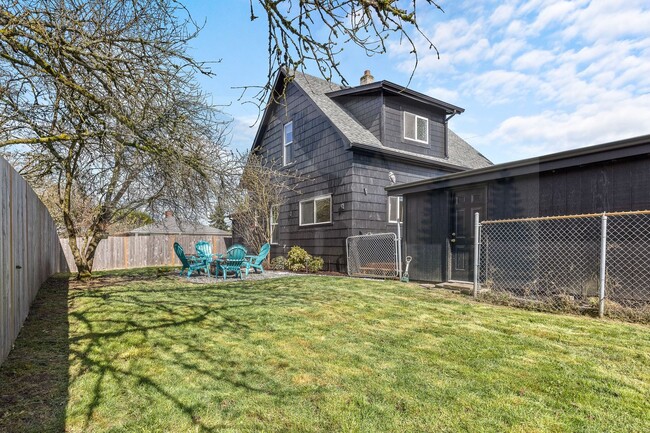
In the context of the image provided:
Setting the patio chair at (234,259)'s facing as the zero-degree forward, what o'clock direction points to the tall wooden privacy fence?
The tall wooden privacy fence is roughly at 8 o'clock from the patio chair.

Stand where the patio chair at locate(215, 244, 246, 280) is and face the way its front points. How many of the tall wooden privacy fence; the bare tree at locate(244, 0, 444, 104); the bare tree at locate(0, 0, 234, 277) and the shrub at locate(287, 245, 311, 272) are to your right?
1

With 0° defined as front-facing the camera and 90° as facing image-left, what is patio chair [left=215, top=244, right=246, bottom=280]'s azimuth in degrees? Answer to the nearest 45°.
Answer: approximately 135°

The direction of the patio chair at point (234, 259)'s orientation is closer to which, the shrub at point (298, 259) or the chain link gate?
the shrub

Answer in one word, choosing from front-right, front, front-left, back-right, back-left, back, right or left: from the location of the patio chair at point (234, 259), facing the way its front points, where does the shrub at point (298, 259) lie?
right

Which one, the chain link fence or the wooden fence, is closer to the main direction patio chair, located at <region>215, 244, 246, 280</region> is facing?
the wooden fence

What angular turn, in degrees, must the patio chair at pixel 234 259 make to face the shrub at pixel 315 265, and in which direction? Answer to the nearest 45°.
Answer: approximately 90° to its right

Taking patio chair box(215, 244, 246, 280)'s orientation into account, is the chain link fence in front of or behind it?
behind

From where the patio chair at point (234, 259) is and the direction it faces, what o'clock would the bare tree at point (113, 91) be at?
The bare tree is roughly at 8 o'clock from the patio chair.

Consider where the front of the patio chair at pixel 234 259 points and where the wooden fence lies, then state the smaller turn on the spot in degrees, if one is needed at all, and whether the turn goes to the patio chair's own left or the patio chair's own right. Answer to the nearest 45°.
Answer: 0° — it already faces it

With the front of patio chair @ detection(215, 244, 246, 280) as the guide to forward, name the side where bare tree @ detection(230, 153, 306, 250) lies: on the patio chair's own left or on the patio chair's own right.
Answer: on the patio chair's own right

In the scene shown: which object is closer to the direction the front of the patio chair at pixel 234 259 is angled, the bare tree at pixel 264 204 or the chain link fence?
the bare tree

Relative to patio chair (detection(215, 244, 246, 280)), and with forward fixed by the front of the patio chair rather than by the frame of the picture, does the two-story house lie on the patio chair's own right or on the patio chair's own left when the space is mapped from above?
on the patio chair's own right
